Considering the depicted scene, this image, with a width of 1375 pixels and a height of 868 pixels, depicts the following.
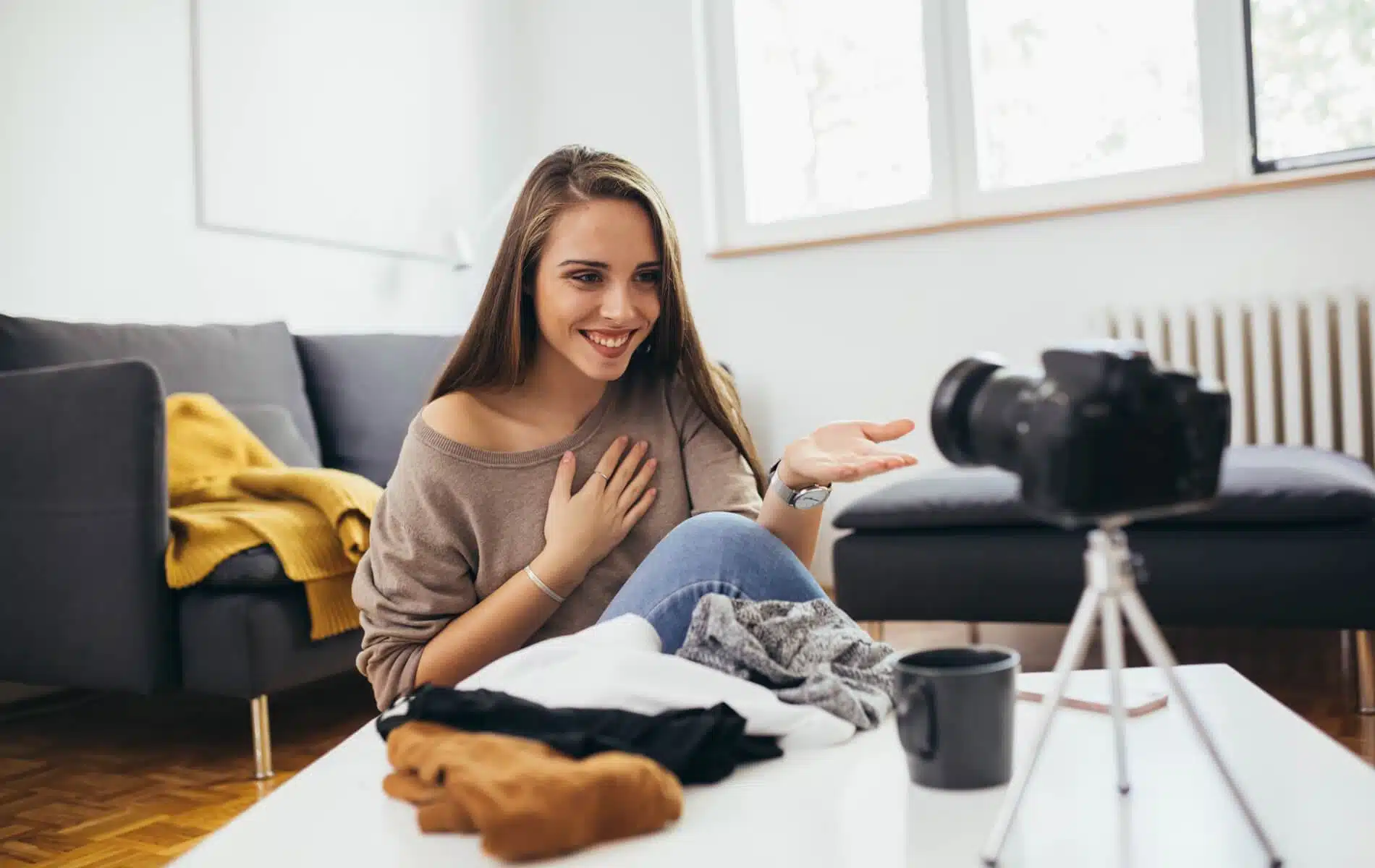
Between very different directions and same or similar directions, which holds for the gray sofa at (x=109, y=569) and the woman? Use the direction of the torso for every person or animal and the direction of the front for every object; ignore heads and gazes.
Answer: same or similar directions

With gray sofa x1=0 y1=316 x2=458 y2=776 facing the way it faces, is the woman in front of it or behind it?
in front

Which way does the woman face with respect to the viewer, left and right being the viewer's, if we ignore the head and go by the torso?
facing the viewer and to the right of the viewer

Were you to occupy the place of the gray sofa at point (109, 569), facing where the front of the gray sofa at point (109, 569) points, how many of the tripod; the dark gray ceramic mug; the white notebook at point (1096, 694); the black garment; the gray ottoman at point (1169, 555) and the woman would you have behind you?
0

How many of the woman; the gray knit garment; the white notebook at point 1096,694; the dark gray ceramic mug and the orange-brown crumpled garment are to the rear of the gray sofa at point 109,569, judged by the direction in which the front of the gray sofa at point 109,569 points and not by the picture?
0

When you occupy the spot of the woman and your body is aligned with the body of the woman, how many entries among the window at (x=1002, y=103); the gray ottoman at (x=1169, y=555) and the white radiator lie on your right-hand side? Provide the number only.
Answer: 0

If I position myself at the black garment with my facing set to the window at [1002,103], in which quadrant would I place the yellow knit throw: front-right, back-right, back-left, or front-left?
front-left

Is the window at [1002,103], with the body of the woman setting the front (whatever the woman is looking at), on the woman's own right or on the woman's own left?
on the woman's own left

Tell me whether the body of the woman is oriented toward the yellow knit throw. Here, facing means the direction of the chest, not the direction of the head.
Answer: no

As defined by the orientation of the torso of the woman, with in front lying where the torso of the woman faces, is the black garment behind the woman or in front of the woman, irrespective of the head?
in front

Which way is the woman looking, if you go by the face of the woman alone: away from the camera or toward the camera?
toward the camera

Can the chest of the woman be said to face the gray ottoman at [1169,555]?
no
